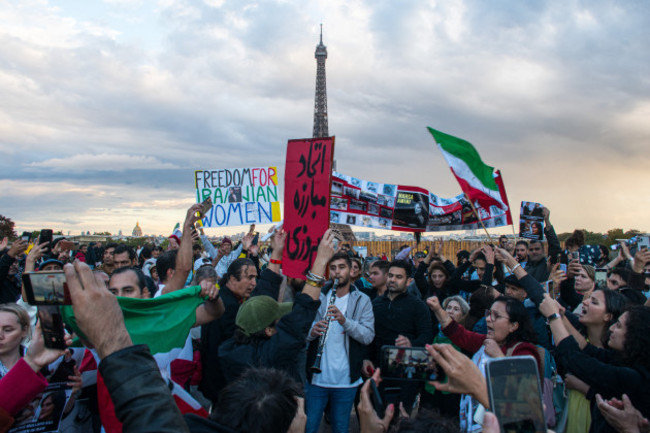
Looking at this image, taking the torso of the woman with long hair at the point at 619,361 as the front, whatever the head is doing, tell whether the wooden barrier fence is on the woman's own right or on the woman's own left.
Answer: on the woman's own right

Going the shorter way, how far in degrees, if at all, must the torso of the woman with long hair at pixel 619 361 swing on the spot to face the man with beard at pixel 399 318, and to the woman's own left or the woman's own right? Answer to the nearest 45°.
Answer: approximately 45° to the woman's own right

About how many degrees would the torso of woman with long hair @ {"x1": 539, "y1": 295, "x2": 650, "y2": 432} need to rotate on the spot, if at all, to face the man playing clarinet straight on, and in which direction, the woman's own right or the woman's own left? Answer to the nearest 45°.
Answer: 0° — they already face them

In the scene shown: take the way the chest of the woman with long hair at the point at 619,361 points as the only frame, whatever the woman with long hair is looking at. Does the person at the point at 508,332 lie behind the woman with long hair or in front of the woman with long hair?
in front

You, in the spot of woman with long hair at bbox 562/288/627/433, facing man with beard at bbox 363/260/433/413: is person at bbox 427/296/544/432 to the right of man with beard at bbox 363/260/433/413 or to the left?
left

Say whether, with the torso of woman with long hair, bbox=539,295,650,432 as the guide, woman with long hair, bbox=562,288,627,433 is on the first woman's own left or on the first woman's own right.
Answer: on the first woman's own right

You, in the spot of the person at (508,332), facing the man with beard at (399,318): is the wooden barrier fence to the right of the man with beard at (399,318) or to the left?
right

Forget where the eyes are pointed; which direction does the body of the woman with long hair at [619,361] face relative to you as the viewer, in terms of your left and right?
facing to the left of the viewer
